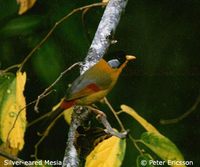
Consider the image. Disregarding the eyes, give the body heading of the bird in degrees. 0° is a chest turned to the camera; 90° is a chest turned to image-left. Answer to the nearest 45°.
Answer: approximately 270°
